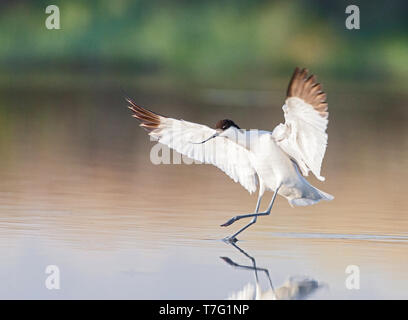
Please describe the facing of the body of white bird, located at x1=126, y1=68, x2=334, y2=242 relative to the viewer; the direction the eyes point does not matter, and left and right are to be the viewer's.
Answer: facing the viewer and to the left of the viewer
